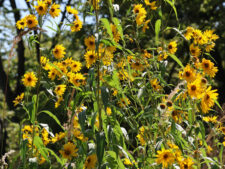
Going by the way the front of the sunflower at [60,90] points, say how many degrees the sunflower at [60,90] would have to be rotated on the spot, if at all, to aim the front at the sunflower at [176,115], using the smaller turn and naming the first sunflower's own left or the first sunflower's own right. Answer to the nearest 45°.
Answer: approximately 90° to the first sunflower's own left

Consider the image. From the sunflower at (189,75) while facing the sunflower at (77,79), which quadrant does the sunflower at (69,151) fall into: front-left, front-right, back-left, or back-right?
front-left

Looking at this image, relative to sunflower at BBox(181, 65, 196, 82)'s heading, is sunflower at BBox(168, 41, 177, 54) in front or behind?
behind

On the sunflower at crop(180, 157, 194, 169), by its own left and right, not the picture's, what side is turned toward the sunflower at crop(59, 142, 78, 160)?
right

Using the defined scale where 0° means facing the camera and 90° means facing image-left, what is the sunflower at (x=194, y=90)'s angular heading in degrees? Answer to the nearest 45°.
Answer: approximately 0°

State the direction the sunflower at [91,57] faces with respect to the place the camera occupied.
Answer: facing the viewer

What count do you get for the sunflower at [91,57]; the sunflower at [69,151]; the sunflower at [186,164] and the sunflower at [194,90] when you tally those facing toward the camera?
4
